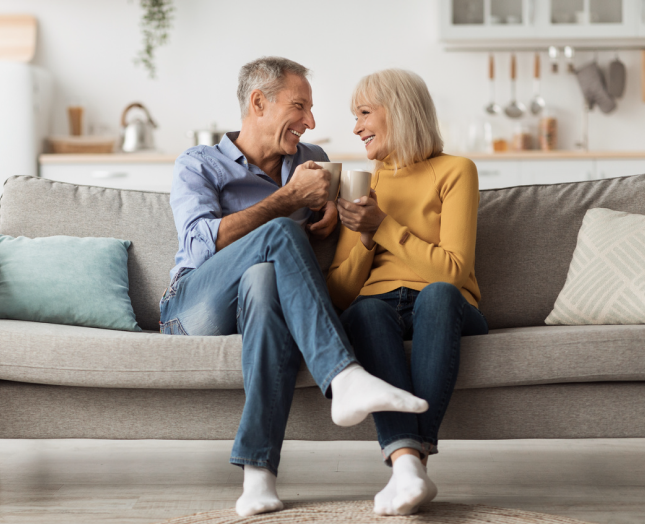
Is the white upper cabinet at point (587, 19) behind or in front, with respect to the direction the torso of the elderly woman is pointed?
behind

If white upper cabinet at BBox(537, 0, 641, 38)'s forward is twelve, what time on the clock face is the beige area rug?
The beige area rug is roughly at 12 o'clock from the white upper cabinet.
